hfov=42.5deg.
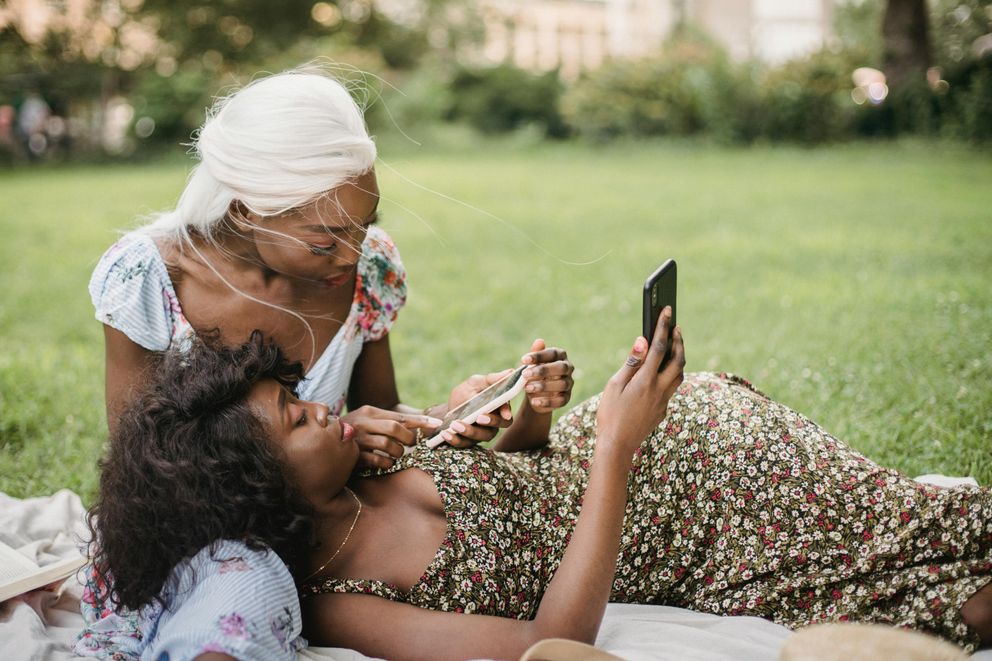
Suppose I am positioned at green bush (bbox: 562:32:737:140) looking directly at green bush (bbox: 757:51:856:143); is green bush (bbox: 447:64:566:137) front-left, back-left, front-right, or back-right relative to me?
back-left

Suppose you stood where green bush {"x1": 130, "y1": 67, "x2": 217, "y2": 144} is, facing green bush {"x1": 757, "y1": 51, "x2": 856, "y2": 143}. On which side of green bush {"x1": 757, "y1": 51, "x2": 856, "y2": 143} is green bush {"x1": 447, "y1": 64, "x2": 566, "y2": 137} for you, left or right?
left

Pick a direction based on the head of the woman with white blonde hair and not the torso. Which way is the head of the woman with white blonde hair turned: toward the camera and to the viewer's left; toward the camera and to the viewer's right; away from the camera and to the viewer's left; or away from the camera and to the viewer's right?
toward the camera and to the viewer's right

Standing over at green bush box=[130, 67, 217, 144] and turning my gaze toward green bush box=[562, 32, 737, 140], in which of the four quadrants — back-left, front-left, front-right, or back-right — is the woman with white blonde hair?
front-right

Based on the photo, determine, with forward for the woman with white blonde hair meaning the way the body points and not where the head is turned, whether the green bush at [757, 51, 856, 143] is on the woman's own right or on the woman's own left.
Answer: on the woman's own left

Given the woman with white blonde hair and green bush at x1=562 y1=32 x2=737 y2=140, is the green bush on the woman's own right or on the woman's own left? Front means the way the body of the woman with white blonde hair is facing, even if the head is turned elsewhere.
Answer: on the woman's own left
